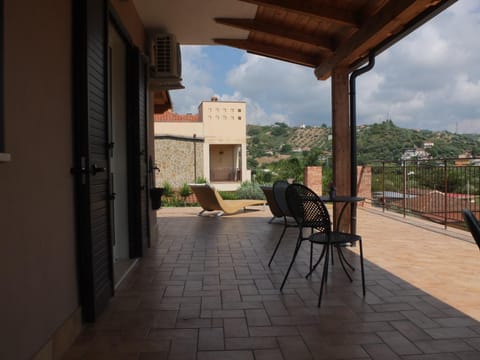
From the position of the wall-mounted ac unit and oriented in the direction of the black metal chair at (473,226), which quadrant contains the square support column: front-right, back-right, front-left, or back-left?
front-left

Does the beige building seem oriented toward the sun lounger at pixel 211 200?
yes

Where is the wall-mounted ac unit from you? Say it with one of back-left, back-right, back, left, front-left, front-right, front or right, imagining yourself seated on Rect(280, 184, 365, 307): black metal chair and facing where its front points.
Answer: left

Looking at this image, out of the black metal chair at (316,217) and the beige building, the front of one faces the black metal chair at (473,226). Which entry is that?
the beige building

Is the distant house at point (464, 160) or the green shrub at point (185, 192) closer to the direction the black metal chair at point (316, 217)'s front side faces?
the distant house

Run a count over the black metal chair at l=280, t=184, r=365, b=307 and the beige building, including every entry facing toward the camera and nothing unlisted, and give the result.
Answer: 1

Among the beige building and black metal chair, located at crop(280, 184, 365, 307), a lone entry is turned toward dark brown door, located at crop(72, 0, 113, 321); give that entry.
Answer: the beige building

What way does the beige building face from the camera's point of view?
toward the camera

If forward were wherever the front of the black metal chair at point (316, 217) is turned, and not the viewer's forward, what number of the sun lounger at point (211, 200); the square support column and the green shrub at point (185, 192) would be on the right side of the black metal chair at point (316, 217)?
0

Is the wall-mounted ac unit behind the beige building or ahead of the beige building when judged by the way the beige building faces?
ahead

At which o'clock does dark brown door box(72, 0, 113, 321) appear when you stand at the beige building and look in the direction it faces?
The dark brown door is roughly at 12 o'clock from the beige building.

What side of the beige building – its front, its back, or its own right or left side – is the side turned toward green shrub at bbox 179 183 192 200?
front

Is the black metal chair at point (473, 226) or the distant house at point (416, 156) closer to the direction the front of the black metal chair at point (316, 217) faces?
the distant house

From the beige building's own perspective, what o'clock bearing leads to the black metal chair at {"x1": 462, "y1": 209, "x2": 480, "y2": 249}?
The black metal chair is roughly at 12 o'clock from the beige building.
